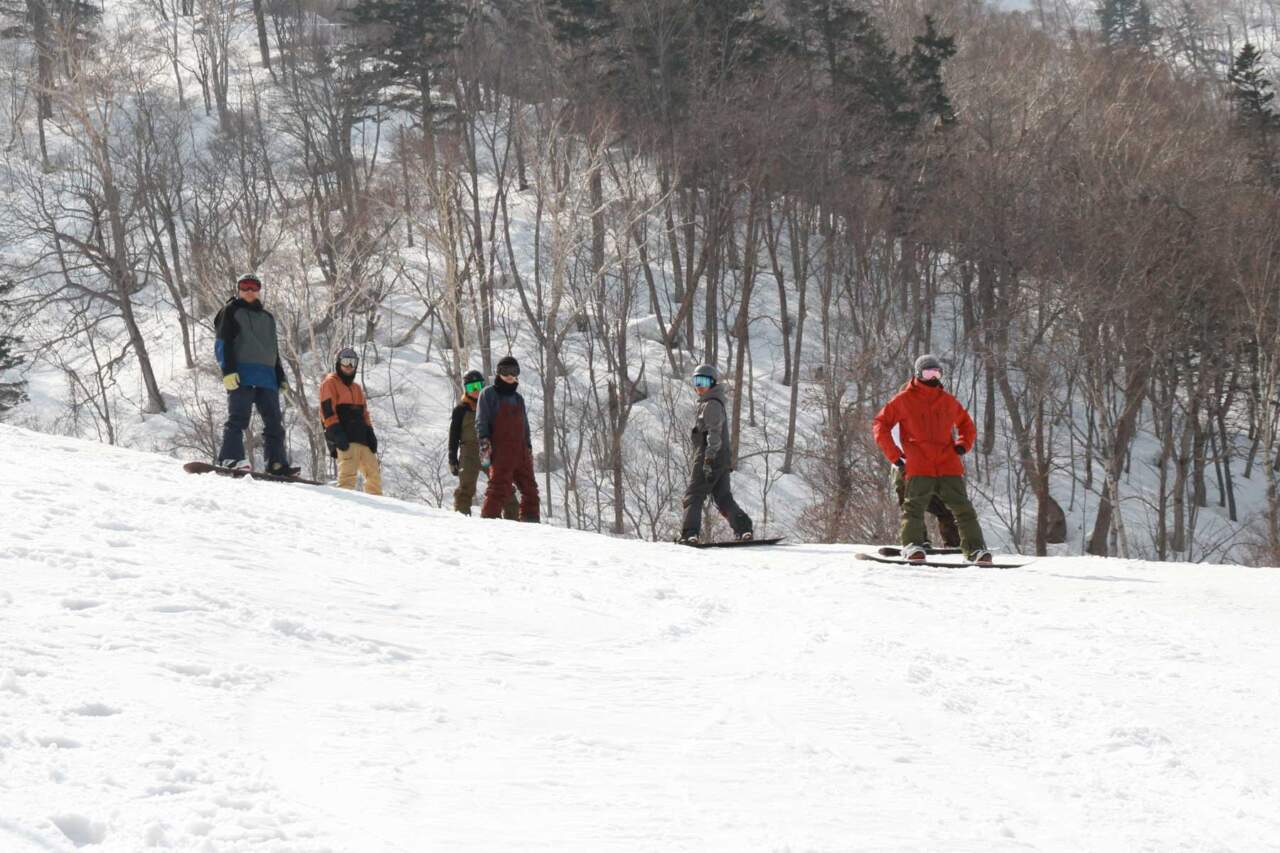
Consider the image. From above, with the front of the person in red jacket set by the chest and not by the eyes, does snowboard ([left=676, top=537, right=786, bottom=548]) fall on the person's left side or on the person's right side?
on the person's right side

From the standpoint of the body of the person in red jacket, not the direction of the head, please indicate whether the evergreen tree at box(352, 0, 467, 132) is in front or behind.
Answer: behind

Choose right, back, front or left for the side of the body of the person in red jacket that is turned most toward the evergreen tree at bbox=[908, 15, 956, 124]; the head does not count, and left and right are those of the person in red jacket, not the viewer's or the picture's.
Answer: back

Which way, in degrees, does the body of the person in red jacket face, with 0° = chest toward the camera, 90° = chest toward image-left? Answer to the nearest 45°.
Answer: approximately 0°

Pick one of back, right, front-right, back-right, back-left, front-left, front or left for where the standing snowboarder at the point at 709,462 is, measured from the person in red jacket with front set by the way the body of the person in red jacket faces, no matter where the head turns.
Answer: back-right

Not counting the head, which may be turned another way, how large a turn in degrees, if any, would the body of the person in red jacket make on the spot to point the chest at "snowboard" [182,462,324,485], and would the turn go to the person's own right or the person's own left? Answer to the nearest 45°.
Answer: approximately 90° to the person's own right
